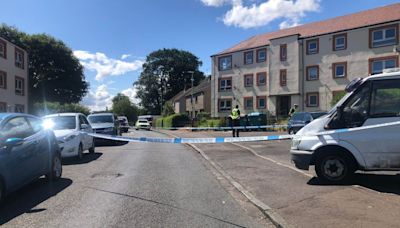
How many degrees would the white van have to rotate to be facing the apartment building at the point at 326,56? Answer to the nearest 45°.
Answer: approximately 90° to its right

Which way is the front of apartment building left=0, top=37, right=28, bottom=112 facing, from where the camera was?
facing the viewer and to the right of the viewer

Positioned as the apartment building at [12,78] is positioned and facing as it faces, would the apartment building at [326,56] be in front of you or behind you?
in front

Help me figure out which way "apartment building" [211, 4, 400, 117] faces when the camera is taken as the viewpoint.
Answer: facing the viewer and to the left of the viewer

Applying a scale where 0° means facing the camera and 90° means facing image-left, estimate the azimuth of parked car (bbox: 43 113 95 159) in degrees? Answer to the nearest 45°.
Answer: approximately 45°

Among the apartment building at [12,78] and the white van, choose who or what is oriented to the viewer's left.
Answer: the white van

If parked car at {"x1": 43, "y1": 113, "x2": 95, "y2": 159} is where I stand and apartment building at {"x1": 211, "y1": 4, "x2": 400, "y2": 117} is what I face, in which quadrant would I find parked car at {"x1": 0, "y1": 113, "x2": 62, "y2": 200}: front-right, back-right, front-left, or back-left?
back-right

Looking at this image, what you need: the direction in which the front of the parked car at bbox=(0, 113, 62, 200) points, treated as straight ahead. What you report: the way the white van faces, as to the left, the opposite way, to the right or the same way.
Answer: to the right

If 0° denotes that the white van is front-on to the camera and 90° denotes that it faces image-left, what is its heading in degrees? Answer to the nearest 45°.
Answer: approximately 90°

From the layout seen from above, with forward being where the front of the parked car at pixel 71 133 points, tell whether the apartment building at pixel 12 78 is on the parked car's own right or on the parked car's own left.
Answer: on the parked car's own right

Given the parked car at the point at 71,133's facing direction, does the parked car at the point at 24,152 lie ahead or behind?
ahead

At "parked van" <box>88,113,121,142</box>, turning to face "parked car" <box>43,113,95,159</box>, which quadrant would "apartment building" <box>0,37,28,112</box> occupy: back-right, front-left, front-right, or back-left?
back-right

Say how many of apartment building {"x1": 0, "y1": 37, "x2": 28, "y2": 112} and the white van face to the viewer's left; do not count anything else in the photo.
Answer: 1
